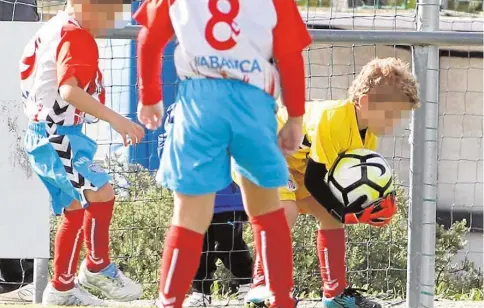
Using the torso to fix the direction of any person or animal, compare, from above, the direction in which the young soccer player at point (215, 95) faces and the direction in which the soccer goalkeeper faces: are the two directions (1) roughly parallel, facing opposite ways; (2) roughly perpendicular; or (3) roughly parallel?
roughly perpendicular

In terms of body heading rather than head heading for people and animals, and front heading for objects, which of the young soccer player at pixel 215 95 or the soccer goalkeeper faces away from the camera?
the young soccer player

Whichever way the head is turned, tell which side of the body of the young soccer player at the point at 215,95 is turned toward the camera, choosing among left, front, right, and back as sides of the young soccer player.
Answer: back

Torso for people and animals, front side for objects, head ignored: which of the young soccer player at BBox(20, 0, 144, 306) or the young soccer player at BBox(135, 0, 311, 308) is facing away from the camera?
the young soccer player at BBox(135, 0, 311, 308)

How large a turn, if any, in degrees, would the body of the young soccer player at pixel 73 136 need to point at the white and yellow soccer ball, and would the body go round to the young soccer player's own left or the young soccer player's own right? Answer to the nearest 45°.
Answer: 0° — they already face it

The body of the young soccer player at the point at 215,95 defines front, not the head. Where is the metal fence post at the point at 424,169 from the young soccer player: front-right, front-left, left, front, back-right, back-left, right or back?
front-right

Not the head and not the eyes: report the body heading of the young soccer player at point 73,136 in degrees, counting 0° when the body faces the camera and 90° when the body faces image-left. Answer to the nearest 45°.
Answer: approximately 270°
